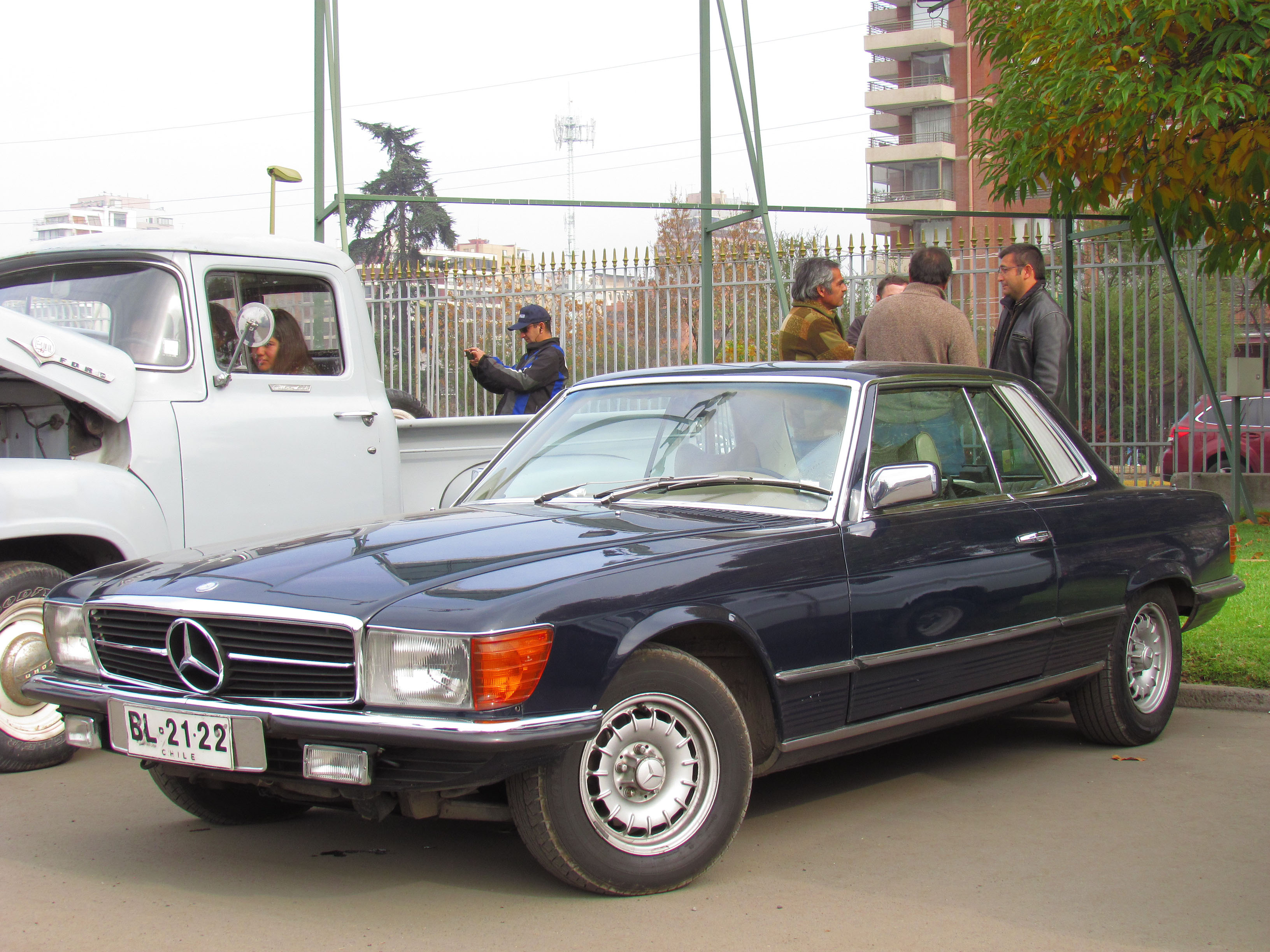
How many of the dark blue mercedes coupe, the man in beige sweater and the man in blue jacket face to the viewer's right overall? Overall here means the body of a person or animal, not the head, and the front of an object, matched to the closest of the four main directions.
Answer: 0

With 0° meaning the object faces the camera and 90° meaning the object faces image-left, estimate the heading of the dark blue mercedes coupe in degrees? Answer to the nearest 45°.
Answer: approximately 45°

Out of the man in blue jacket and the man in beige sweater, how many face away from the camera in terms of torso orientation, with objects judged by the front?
1

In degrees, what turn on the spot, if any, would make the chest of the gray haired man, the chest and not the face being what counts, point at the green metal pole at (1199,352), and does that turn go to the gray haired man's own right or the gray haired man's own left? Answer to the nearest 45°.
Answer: approximately 45° to the gray haired man's own left

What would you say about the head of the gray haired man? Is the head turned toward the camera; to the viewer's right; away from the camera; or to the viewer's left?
to the viewer's right

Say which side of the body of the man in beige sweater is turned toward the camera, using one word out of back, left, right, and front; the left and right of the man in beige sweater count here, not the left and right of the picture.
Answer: back

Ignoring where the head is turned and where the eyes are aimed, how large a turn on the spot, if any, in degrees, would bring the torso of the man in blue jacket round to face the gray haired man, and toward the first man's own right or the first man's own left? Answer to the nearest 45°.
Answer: approximately 135° to the first man's own left

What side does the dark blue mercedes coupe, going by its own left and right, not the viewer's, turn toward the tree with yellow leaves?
back

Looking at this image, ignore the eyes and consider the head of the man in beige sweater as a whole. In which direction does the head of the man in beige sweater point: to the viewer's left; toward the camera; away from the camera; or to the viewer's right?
away from the camera

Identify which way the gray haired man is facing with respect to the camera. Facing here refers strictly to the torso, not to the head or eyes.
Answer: to the viewer's right

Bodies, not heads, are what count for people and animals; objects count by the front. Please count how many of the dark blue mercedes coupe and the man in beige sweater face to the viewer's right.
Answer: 0

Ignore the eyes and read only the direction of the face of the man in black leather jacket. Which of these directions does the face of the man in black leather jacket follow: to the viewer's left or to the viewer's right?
to the viewer's left

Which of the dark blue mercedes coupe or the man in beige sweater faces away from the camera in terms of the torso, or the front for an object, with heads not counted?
the man in beige sweater
